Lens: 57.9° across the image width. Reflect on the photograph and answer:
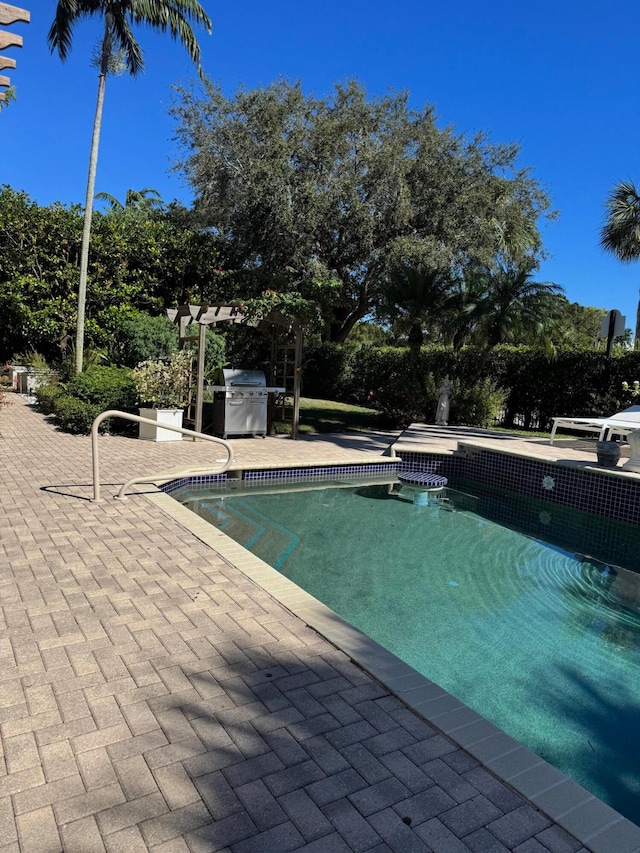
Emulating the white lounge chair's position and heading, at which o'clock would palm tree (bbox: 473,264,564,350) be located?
The palm tree is roughly at 2 o'clock from the white lounge chair.

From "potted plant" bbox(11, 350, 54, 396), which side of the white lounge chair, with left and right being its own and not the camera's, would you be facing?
front

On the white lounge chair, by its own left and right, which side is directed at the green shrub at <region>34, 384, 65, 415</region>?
front

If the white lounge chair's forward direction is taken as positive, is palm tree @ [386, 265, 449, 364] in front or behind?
in front

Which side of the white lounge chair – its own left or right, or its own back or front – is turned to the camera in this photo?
left

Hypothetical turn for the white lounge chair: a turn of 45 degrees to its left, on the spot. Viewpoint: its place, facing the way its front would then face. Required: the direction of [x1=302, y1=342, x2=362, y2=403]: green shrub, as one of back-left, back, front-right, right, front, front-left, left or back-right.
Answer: right

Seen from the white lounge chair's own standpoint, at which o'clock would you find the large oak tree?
The large oak tree is roughly at 1 o'clock from the white lounge chair.

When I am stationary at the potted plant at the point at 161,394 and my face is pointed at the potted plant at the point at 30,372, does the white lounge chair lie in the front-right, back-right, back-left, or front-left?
back-right

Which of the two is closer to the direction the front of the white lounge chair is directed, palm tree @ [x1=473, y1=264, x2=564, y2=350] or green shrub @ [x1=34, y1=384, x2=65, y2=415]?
the green shrub

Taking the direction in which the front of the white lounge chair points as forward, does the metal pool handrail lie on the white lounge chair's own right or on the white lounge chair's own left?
on the white lounge chair's own left

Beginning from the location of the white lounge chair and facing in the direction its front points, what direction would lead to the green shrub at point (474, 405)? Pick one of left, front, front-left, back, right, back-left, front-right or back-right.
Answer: front-right

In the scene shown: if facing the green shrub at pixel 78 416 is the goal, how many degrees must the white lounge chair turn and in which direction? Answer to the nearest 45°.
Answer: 0° — it already faces it

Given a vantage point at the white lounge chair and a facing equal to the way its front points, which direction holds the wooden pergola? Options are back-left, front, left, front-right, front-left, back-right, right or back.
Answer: front

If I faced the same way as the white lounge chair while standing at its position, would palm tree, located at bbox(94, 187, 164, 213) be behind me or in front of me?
in front
